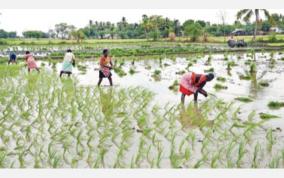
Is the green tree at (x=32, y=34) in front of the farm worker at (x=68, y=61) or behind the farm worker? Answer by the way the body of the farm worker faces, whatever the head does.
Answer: in front

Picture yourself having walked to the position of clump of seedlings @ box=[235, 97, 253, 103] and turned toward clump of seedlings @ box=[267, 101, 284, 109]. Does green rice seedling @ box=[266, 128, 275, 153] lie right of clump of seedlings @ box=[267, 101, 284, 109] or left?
right

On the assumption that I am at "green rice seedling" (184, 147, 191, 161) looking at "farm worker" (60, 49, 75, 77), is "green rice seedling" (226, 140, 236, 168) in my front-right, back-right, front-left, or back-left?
back-right
